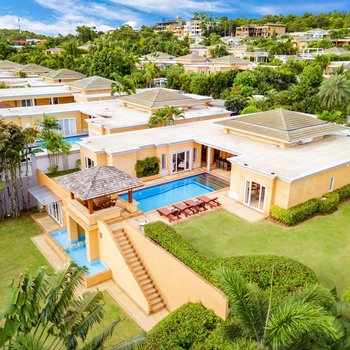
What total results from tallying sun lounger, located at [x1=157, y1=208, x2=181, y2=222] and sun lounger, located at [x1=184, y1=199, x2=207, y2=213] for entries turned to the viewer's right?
0

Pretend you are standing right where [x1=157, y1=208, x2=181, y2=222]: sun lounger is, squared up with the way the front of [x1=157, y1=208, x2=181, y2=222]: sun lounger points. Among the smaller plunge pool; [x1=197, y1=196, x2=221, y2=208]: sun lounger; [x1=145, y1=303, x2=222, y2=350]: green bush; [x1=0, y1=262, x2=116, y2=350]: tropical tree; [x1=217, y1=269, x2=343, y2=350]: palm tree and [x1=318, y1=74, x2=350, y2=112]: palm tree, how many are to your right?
2
